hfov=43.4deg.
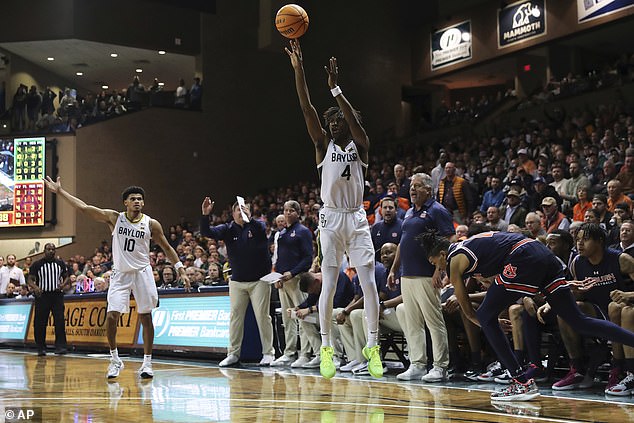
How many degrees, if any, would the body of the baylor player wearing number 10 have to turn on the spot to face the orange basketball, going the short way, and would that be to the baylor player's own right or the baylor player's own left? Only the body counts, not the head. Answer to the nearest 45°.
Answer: approximately 45° to the baylor player's own left

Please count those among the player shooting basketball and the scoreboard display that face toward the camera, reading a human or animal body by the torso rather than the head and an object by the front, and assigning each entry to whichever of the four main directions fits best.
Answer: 2

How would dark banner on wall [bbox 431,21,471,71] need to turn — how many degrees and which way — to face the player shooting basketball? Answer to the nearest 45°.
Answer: approximately 45° to its left

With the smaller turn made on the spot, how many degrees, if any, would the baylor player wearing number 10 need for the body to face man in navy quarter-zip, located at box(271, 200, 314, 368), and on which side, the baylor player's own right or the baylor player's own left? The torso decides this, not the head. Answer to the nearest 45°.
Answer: approximately 90° to the baylor player's own left

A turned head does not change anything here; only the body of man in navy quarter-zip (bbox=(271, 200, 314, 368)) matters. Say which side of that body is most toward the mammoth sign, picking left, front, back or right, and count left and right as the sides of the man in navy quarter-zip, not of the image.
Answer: back

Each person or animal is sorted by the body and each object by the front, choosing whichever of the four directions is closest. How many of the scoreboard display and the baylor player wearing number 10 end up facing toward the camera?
2

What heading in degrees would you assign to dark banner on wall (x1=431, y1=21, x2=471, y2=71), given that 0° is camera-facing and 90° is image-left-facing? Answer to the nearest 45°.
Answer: approximately 45°

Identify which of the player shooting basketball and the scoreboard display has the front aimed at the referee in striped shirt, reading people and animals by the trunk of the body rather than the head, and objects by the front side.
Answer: the scoreboard display

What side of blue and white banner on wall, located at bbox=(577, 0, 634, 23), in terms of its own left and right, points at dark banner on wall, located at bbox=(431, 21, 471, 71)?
right

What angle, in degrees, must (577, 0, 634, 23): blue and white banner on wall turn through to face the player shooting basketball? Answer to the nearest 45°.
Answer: approximately 45° to its left
